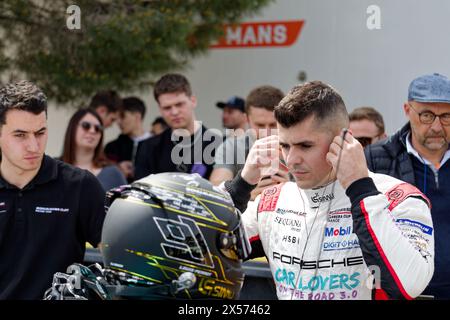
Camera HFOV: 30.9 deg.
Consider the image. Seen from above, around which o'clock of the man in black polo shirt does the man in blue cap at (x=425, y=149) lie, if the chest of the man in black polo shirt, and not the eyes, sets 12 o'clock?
The man in blue cap is roughly at 9 o'clock from the man in black polo shirt.

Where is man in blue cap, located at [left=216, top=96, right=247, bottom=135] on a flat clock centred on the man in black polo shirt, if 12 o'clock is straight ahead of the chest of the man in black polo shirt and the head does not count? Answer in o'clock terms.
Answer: The man in blue cap is roughly at 7 o'clock from the man in black polo shirt.

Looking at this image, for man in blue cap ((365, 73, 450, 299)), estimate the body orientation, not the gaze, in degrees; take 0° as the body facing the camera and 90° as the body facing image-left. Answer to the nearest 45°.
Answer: approximately 0°

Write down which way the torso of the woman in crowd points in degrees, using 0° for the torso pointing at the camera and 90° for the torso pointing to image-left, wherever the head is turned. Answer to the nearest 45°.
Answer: approximately 315°

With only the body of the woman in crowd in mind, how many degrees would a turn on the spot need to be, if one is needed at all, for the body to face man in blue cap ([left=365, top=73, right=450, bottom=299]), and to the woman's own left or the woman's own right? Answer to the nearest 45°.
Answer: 0° — they already face them

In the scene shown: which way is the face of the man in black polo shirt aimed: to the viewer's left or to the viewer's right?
to the viewer's right

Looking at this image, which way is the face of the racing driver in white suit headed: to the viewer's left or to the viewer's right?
to the viewer's left

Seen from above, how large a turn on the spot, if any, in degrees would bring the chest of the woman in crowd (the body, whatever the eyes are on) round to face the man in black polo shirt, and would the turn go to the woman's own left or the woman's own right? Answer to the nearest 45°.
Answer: approximately 45° to the woman's own right

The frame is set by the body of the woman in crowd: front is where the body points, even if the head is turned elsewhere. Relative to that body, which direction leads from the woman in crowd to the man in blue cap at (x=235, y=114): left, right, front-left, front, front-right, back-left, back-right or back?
left

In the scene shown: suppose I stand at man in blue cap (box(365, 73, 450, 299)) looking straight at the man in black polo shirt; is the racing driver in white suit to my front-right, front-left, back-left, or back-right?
front-left

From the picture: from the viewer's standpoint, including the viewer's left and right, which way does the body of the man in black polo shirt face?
facing the viewer

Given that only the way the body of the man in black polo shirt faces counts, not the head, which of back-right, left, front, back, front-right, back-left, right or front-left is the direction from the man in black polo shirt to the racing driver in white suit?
front-left

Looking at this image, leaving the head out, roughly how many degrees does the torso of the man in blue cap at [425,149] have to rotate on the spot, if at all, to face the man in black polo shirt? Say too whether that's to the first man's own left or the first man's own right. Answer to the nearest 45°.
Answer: approximately 45° to the first man's own right

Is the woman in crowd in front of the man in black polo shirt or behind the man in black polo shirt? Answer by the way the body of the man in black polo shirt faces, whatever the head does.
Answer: behind

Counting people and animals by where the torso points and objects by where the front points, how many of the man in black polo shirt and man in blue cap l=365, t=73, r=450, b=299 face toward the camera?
2
